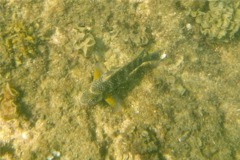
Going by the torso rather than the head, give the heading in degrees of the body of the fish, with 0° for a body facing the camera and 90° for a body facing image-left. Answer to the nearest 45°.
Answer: approximately 45°
